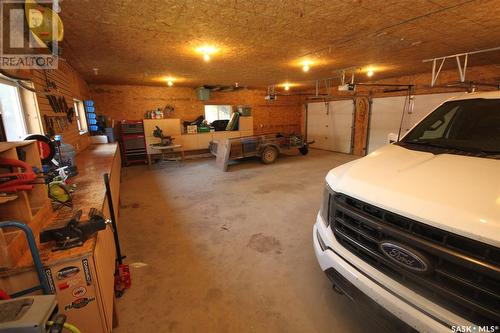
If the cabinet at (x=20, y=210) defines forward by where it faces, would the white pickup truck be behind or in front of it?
in front

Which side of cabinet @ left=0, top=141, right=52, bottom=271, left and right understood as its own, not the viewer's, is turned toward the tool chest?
left

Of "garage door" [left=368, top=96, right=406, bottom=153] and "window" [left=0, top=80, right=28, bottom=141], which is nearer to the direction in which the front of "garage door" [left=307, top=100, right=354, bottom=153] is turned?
the window

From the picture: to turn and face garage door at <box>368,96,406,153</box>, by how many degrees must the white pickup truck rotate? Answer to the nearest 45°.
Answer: approximately 135° to its right

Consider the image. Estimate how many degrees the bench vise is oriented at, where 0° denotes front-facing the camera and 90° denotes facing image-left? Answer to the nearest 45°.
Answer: approximately 270°

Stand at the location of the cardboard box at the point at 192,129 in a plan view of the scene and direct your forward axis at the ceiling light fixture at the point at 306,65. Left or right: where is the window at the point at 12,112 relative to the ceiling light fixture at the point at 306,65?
right

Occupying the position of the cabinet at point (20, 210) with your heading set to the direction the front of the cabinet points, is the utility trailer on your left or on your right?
on your left

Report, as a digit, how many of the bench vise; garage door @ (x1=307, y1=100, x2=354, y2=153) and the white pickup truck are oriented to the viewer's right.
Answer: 1

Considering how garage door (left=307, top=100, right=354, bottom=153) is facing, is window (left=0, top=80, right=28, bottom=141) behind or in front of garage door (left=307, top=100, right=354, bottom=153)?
in front

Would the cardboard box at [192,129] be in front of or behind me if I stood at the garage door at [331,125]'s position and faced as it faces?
in front

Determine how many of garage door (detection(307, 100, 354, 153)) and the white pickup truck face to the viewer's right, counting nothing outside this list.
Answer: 0

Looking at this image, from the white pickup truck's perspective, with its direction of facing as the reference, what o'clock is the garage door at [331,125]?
The garage door is roughly at 4 o'clock from the white pickup truck.
